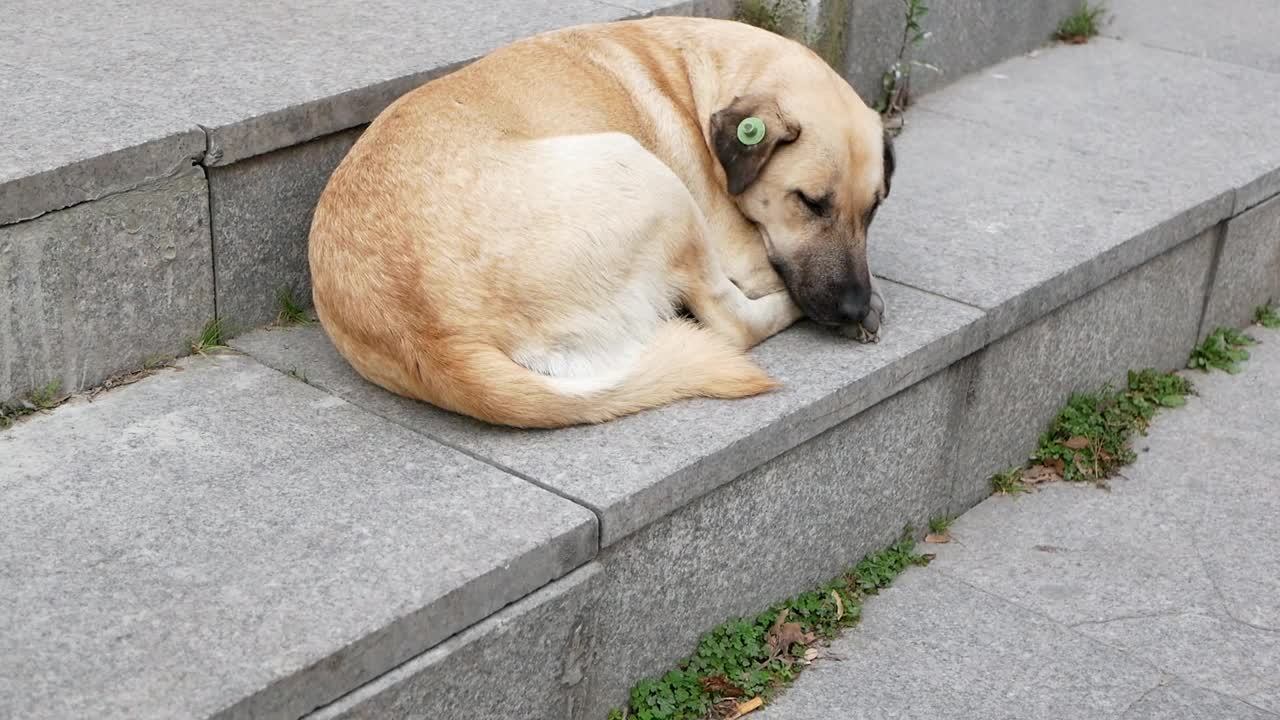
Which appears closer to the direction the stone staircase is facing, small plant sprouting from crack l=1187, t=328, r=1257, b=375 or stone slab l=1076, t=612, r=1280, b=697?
the stone slab

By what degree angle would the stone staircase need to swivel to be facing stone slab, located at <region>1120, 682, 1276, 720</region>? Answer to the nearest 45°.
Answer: approximately 45° to its left

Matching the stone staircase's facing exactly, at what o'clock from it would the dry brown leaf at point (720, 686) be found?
The dry brown leaf is roughly at 11 o'clock from the stone staircase.

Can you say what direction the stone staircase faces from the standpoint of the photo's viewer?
facing the viewer and to the right of the viewer

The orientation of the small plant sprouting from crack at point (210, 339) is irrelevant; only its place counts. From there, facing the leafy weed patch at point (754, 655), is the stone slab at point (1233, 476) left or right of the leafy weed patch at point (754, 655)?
left

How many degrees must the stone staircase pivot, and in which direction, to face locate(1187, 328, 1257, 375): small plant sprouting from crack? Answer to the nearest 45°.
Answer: approximately 90° to its left

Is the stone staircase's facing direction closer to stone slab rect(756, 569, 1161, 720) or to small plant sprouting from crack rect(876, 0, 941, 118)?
the stone slab
